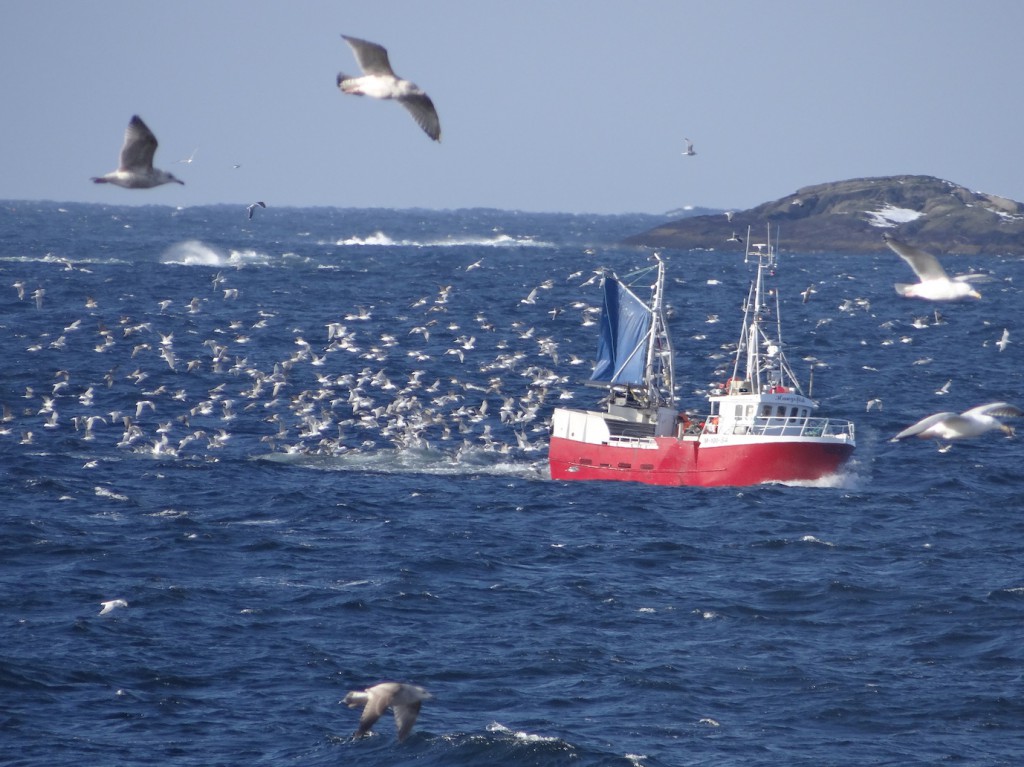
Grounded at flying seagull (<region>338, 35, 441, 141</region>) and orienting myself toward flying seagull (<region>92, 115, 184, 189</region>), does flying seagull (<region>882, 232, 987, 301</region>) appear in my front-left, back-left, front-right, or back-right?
back-right

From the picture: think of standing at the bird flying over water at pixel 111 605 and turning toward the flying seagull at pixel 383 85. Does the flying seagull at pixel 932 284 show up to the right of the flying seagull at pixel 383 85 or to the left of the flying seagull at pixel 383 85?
left

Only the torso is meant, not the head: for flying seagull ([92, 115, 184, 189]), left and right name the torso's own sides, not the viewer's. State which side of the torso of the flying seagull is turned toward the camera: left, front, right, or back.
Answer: right
